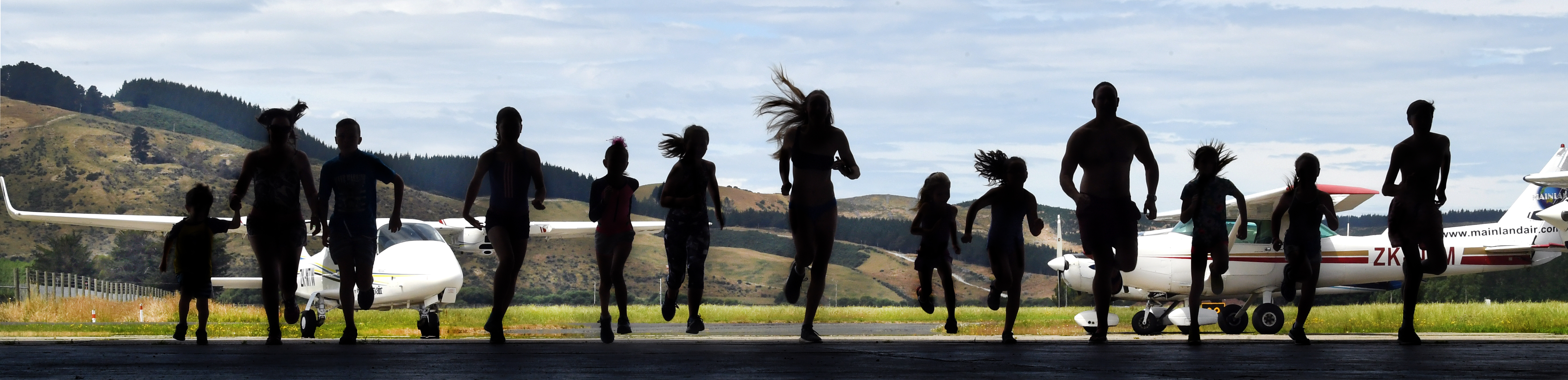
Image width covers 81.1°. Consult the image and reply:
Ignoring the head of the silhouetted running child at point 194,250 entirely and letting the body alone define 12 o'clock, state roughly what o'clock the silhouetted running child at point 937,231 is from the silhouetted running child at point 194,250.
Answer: the silhouetted running child at point 937,231 is roughly at 10 o'clock from the silhouetted running child at point 194,250.

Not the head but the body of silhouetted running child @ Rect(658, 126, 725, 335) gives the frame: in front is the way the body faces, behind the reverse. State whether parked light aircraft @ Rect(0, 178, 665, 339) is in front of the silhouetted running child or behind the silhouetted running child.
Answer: behind

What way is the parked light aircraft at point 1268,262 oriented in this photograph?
to the viewer's left

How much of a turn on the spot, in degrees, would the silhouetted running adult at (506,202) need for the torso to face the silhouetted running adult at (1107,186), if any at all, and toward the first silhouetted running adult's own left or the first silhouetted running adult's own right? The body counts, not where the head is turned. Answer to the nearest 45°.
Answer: approximately 90° to the first silhouetted running adult's own left

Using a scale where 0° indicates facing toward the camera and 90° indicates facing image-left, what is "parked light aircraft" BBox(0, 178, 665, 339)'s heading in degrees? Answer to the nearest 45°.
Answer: approximately 315°

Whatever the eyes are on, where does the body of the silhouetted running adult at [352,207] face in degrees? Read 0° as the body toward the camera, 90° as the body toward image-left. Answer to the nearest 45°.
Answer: approximately 0°

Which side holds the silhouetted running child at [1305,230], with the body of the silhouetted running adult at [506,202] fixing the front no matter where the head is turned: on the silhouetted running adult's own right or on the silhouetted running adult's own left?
on the silhouetted running adult's own left
